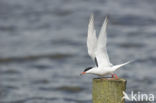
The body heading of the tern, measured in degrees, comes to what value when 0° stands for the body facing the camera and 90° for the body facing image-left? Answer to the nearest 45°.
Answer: approximately 90°
